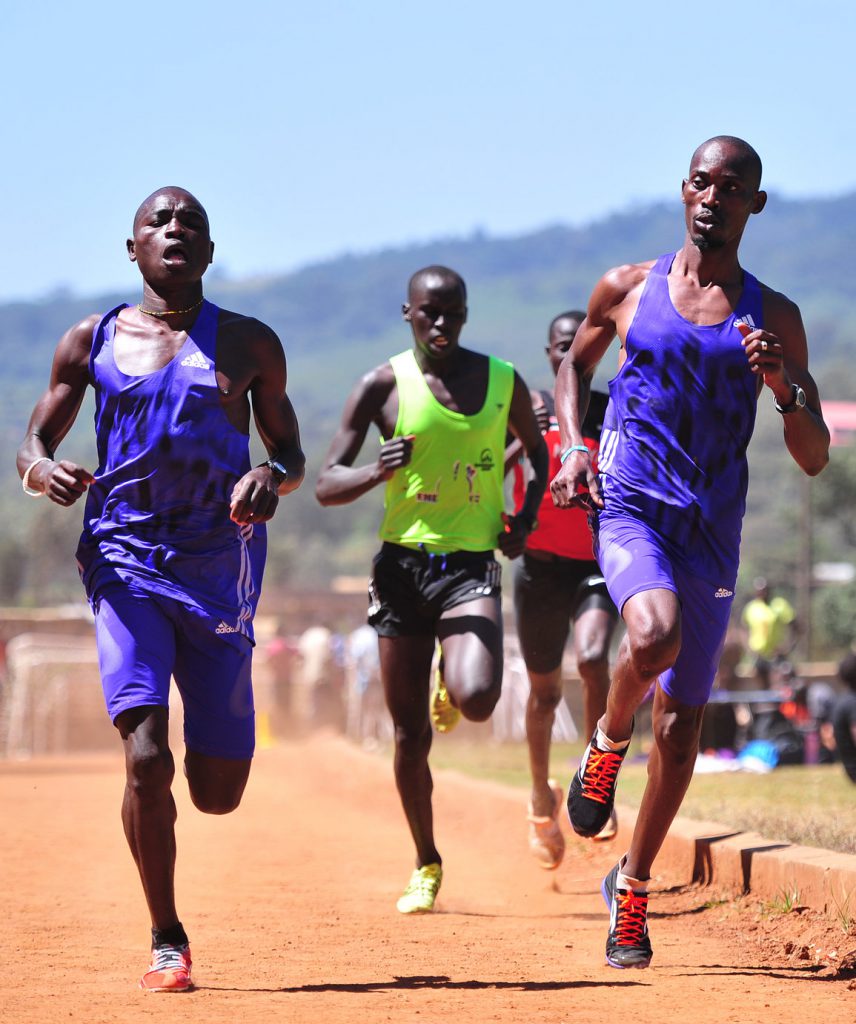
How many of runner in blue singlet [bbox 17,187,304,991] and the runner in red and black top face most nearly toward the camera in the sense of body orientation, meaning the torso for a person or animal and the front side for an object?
2

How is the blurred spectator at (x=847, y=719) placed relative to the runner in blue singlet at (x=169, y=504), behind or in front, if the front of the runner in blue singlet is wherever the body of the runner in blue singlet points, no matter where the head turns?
behind

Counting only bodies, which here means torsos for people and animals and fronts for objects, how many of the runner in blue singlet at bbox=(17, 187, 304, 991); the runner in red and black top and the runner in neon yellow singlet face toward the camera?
3

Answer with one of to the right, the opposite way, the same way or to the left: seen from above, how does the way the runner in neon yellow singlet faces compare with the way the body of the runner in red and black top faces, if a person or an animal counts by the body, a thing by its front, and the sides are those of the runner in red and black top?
the same way

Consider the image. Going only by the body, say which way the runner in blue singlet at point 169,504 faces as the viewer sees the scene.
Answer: toward the camera

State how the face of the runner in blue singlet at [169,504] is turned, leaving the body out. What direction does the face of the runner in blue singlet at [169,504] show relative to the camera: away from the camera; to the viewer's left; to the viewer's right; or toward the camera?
toward the camera

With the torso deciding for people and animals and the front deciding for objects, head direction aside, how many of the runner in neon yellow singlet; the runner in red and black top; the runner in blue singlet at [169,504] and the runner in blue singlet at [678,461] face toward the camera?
4

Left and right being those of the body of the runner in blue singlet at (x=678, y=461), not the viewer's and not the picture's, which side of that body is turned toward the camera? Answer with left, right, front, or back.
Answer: front

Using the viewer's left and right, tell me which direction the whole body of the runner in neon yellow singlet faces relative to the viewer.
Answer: facing the viewer

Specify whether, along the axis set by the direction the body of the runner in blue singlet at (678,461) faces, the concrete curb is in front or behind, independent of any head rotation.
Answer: behind

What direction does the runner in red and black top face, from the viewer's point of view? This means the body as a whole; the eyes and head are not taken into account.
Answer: toward the camera

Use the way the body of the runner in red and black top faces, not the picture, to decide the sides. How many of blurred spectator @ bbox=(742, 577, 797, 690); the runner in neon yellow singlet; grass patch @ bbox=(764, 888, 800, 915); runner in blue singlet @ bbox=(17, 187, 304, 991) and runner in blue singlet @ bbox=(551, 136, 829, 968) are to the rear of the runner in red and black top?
1

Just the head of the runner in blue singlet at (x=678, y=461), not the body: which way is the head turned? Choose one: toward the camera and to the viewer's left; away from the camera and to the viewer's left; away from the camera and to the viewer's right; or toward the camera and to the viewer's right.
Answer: toward the camera and to the viewer's left

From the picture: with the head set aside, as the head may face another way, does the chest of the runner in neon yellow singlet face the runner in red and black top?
no

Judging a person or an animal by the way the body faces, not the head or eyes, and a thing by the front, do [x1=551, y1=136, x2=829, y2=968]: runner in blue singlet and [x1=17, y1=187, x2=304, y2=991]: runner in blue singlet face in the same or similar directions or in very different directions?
same or similar directions

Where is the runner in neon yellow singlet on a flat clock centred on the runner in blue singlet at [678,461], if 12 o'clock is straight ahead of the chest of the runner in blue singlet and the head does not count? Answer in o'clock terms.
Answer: The runner in neon yellow singlet is roughly at 5 o'clock from the runner in blue singlet.
